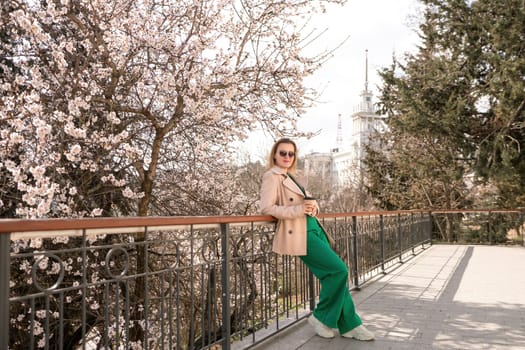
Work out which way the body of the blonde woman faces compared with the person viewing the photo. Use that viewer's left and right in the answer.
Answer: facing the viewer and to the right of the viewer

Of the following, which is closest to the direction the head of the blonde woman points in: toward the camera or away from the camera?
toward the camera

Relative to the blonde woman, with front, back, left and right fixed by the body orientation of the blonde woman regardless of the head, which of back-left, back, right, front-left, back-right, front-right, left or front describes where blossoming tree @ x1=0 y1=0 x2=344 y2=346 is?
back
